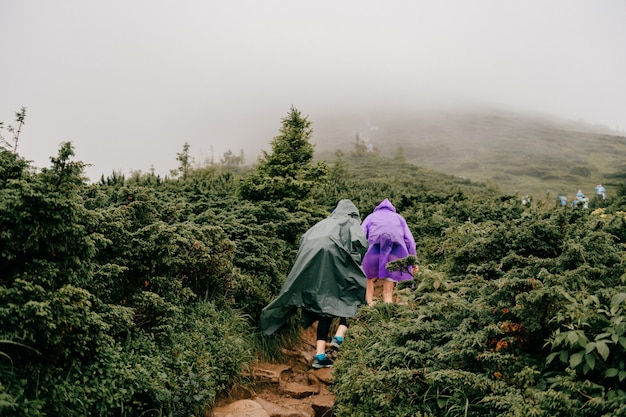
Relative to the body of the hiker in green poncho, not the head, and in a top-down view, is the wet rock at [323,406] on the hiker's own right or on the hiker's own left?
on the hiker's own right

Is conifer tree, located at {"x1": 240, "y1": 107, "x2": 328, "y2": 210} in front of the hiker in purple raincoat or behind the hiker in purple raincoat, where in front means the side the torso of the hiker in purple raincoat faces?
in front

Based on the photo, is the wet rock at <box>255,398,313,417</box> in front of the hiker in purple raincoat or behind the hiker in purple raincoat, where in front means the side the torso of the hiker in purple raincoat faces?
behind

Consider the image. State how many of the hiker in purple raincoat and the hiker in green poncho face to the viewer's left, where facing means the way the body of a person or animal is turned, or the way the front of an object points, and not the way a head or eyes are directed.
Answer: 0

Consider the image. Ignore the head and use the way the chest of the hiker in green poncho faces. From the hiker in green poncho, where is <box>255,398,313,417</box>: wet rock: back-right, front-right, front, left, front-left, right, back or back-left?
back-right

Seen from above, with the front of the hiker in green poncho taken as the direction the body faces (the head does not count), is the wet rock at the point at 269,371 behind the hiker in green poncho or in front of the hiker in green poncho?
behind

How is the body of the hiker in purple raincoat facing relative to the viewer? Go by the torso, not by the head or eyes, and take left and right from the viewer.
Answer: facing away from the viewer

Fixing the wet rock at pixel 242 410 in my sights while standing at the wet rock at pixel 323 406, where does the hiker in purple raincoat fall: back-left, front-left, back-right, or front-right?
back-right

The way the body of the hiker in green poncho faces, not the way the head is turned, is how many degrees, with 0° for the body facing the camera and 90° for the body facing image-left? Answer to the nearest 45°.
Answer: approximately 225°

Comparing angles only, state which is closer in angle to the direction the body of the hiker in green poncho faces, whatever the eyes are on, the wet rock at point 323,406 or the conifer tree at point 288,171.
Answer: the conifer tree

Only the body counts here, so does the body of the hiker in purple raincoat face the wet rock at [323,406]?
no

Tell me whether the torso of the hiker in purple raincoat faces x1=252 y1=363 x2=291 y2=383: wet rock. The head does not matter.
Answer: no
